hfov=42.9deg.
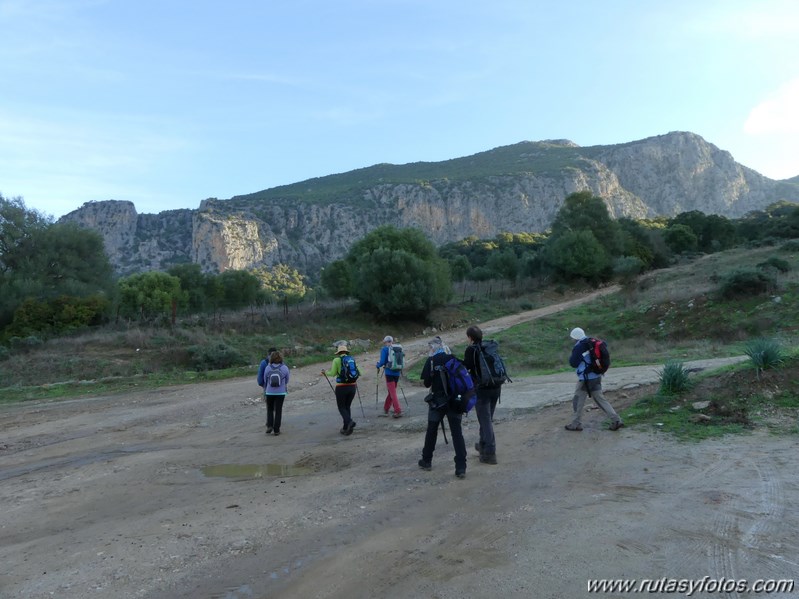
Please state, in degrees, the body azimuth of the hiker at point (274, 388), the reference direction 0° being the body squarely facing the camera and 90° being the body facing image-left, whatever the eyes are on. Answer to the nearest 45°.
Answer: approximately 180°

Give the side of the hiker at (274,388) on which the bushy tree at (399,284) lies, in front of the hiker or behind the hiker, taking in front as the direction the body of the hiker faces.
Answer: in front

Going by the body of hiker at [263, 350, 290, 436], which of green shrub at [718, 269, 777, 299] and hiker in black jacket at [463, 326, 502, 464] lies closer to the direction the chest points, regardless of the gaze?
the green shrub

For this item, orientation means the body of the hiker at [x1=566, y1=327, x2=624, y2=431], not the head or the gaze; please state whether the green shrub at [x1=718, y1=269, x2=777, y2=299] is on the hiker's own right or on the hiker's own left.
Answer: on the hiker's own right
